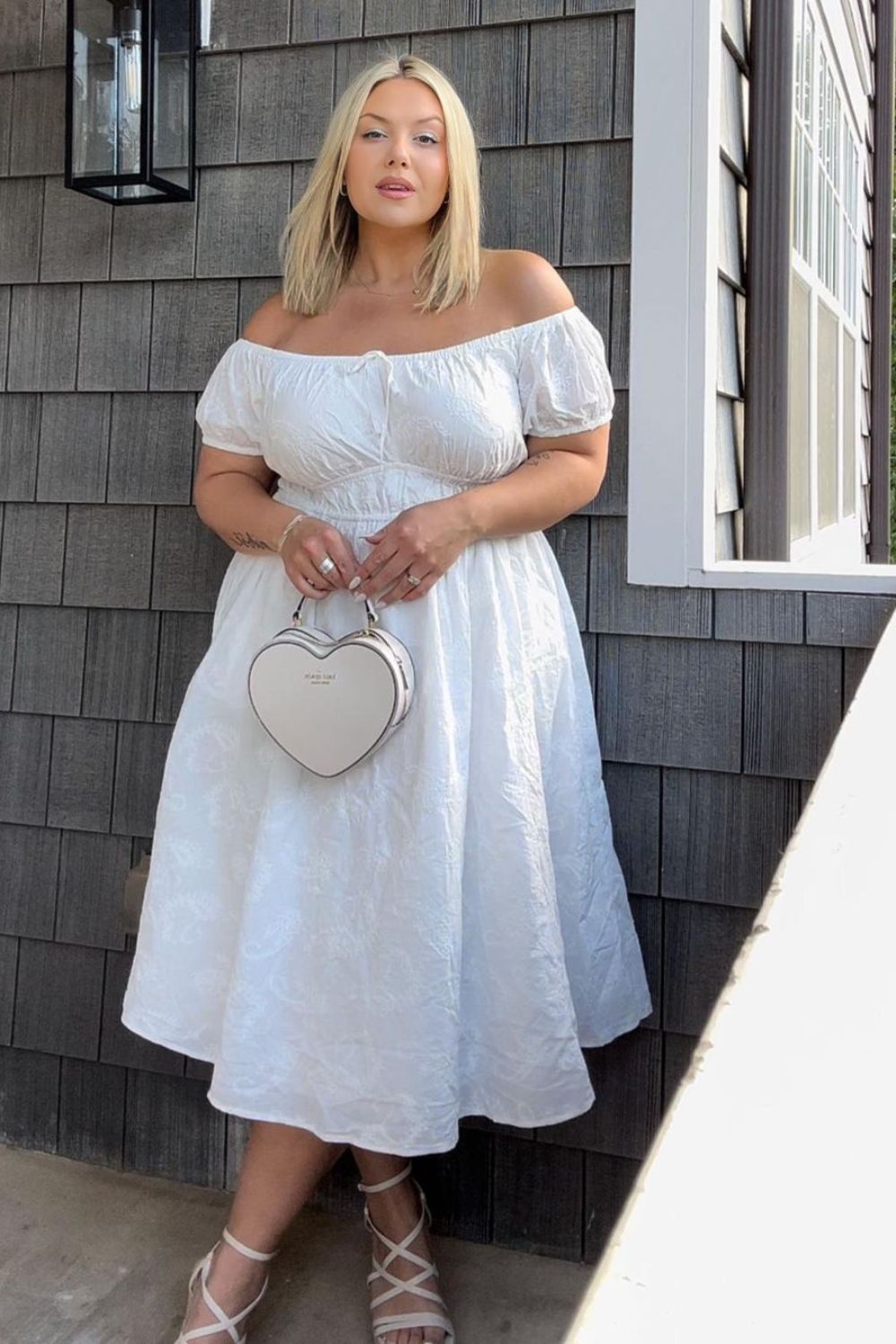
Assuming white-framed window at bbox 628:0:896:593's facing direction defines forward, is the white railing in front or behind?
in front

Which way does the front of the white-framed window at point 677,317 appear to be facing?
toward the camera

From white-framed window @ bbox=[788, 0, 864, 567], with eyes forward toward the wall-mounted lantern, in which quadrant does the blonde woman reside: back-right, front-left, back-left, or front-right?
front-left

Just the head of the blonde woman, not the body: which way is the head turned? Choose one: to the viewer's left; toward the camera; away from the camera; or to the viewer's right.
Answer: toward the camera

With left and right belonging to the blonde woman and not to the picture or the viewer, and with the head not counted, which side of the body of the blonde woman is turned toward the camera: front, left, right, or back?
front

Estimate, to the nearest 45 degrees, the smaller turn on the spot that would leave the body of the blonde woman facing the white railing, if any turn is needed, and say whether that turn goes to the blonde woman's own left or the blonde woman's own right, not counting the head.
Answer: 0° — they already face it

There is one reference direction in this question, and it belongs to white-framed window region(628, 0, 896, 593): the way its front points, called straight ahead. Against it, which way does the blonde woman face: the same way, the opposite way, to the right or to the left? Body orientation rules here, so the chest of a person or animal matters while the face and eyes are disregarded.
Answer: the same way

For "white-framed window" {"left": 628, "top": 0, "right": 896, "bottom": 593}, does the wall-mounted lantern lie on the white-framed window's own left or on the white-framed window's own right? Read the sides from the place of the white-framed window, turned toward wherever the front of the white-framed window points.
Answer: on the white-framed window's own right

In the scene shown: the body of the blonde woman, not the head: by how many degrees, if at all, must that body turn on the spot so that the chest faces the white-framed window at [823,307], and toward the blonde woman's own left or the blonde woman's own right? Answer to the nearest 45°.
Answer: approximately 135° to the blonde woman's own left
